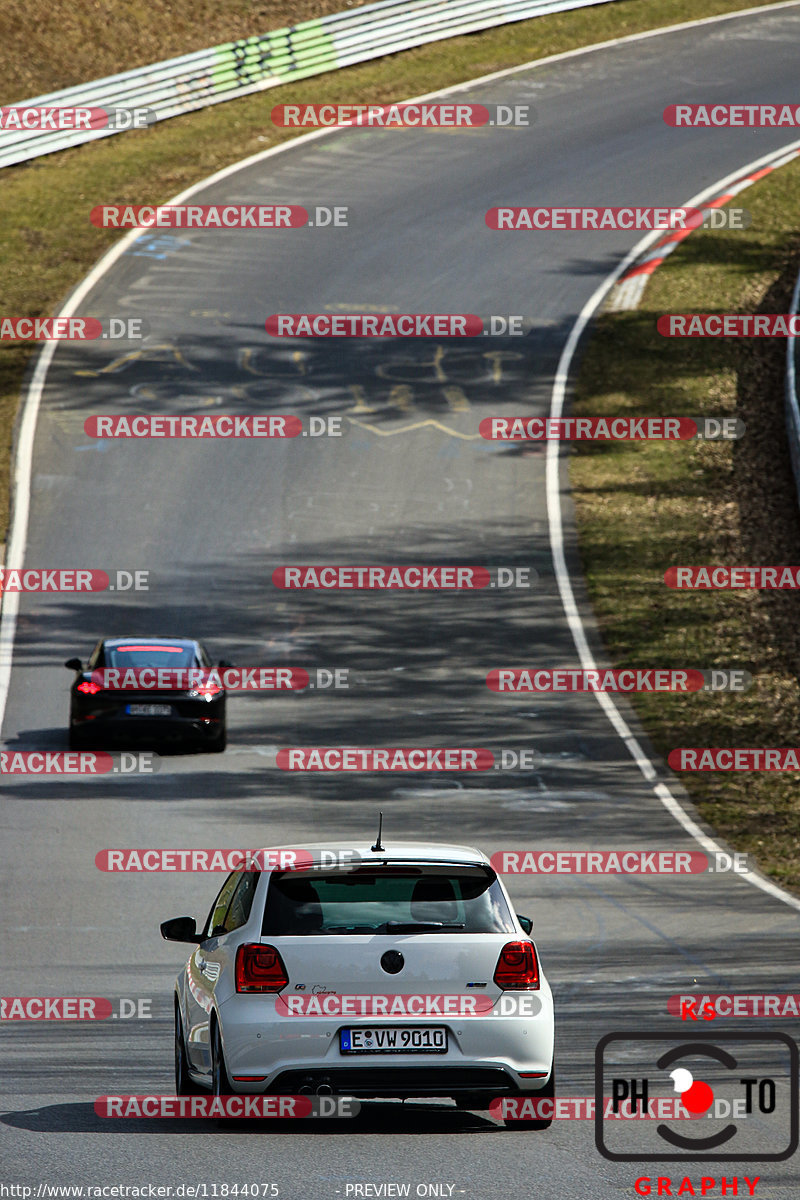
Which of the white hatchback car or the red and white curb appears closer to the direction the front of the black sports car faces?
the red and white curb

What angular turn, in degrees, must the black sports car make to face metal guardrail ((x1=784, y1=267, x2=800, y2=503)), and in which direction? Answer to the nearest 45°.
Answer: approximately 45° to its right

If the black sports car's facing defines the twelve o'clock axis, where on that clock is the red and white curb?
The red and white curb is roughly at 1 o'clock from the black sports car.

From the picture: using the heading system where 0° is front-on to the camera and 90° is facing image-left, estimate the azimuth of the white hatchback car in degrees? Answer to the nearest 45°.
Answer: approximately 180°

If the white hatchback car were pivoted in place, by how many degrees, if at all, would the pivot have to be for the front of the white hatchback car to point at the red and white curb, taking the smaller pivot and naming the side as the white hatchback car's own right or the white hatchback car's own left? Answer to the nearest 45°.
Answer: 0° — it already faces it

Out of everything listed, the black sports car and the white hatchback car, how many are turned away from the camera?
2

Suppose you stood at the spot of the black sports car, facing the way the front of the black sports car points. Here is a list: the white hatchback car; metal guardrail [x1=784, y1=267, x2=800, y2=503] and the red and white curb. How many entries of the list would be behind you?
1

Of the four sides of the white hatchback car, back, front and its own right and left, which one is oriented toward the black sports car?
front

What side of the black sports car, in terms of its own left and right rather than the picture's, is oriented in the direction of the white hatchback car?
back

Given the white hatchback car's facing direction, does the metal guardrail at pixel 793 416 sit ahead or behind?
ahead

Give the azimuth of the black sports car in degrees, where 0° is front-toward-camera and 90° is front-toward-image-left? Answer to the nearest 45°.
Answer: approximately 180°
